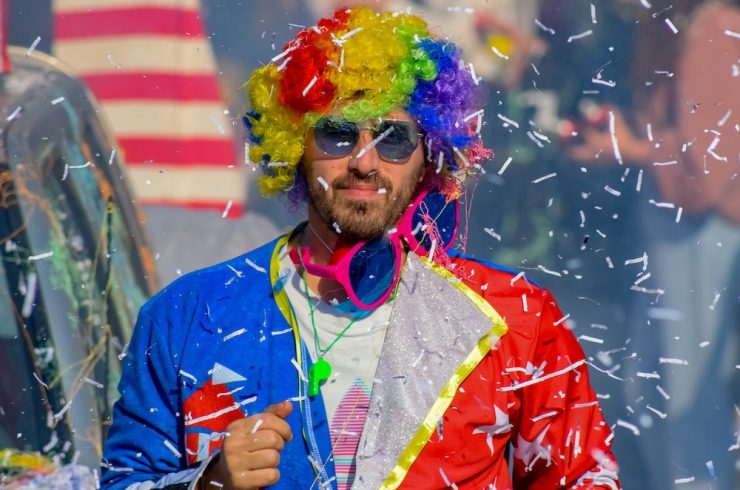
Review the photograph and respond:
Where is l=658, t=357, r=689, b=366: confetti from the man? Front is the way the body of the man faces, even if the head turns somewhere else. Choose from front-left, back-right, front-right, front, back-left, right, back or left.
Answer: back-left

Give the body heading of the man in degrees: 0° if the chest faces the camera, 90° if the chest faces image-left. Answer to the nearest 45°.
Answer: approximately 0°

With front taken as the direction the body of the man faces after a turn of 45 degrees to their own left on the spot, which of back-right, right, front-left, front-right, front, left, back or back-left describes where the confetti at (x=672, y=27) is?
left

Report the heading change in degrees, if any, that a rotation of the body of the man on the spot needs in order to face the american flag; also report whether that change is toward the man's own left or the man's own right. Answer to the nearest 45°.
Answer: approximately 135° to the man's own right

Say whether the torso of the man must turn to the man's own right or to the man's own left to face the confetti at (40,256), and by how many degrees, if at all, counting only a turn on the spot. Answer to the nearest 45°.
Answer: approximately 135° to the man's own right

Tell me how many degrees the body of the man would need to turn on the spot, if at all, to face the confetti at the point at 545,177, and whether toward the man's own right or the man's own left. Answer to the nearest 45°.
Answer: approximately 135° to the man's own left

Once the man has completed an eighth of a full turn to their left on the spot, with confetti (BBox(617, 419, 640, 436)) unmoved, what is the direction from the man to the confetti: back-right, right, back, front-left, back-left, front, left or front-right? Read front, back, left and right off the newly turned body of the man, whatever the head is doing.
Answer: left

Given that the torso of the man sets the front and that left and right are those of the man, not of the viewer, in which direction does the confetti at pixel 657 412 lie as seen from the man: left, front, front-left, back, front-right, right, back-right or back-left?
back-left

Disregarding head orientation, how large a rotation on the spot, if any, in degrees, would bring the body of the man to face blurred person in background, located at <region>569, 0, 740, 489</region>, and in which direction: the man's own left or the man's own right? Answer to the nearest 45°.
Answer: approximately 135° to the man's own left
